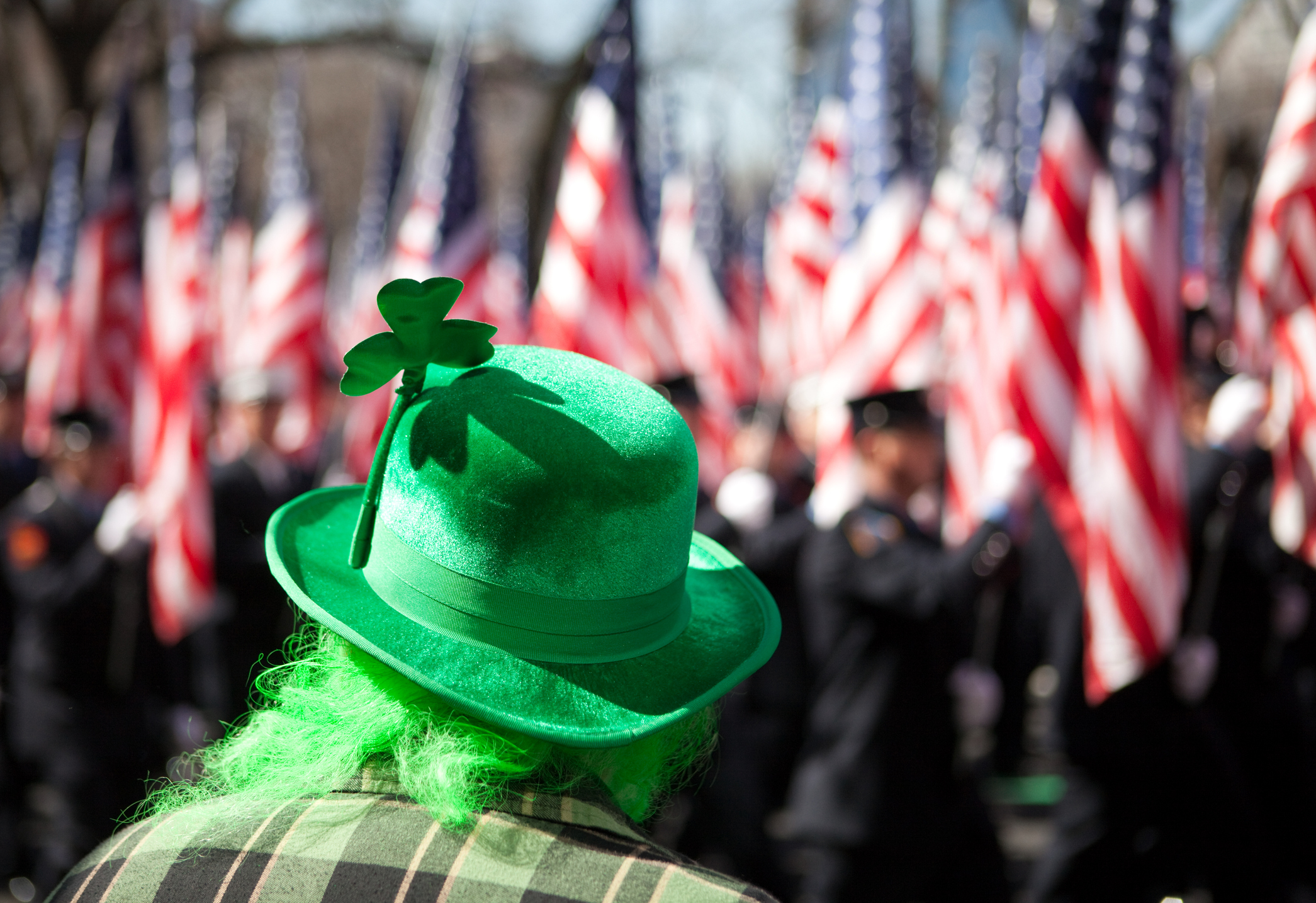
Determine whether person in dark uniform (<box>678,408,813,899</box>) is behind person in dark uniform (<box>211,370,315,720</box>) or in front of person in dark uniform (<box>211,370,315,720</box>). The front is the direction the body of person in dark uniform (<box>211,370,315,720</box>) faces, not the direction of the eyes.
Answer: in front

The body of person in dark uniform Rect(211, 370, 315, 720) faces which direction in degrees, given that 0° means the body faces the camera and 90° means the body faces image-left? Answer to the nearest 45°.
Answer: approximately 315°

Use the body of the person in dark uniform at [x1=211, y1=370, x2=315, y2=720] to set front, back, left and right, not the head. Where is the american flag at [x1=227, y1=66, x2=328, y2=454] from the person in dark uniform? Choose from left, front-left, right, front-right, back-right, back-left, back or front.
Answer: back-left

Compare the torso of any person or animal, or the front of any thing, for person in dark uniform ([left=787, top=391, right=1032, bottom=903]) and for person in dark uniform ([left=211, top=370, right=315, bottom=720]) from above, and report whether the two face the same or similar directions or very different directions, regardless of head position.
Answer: same or similar directions

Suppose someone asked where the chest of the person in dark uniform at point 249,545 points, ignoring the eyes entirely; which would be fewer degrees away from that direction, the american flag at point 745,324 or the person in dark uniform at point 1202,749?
the person in dark uniform

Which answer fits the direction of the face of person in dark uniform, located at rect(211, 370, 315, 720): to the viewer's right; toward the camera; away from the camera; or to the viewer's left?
toward the camera

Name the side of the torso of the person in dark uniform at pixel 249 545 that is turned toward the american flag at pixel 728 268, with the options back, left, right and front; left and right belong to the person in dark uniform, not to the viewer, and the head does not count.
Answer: left

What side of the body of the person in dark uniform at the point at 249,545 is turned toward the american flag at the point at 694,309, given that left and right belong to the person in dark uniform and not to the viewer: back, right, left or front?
left
